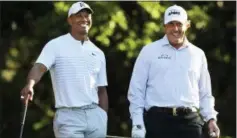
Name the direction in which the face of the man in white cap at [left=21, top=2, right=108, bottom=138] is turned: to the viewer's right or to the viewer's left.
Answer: to the viewer's right

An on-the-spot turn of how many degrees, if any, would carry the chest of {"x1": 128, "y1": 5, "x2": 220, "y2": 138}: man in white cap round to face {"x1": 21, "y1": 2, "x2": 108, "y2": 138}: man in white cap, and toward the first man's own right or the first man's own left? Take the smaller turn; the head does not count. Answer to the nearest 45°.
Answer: approximately 90° to the first man's own right

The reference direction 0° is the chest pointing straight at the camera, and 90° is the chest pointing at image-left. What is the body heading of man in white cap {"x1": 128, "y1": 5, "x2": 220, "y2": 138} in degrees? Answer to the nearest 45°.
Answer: approximately 0°
